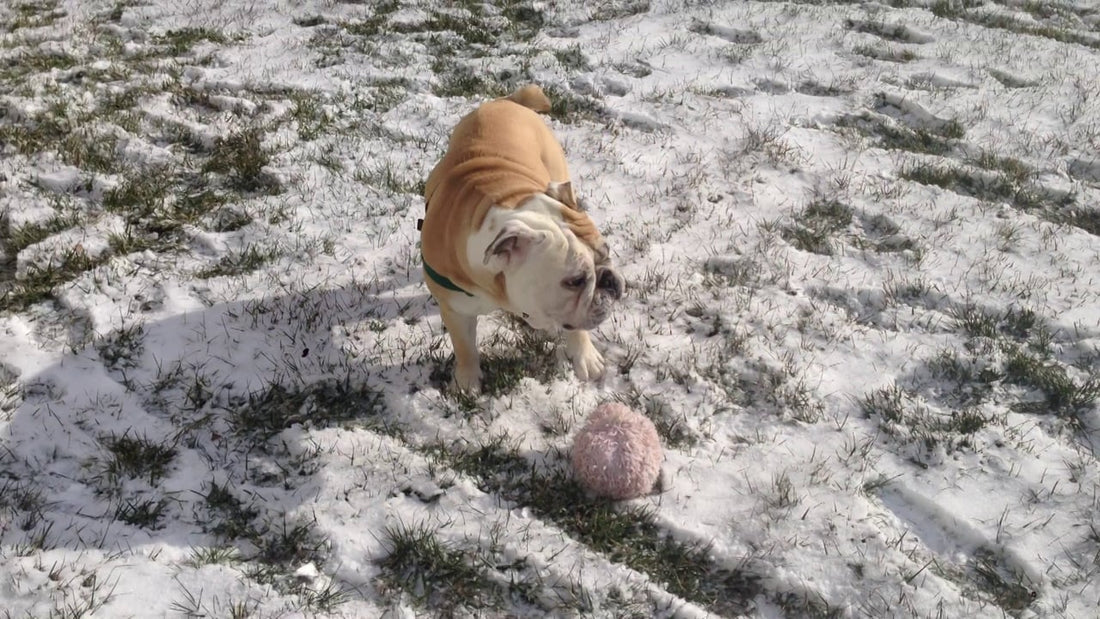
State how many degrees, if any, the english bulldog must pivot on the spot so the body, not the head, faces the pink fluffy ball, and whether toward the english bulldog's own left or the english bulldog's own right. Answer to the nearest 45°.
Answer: approximately 45° to the english bulldog's own left

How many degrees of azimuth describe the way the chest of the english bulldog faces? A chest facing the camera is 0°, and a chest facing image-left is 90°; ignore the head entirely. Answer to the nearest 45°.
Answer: approximately 0°
